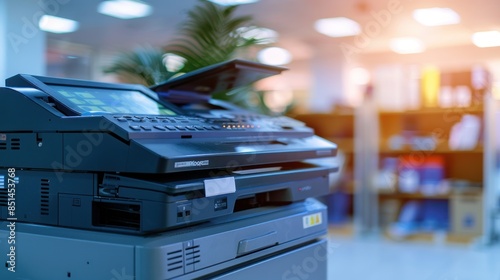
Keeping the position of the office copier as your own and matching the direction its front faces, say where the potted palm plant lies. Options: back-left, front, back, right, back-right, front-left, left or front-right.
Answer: back-left
